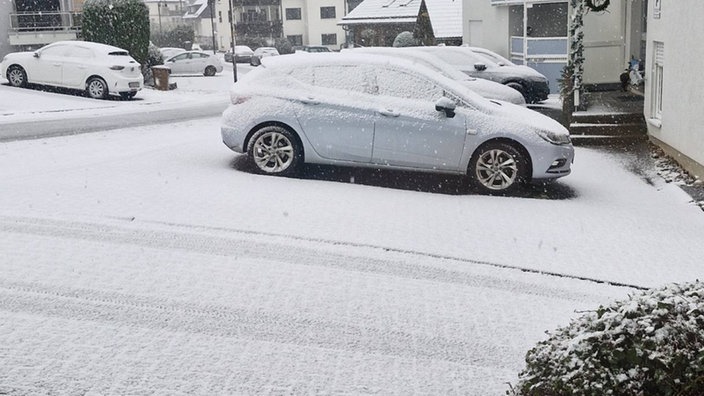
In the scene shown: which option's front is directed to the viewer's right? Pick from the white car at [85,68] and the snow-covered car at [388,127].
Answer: the snow-covered car

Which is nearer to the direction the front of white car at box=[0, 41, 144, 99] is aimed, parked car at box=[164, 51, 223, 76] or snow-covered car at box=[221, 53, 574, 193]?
the parked car

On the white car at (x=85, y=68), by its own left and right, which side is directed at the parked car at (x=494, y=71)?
back

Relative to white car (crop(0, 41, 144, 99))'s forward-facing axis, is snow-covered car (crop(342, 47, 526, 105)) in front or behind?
behind

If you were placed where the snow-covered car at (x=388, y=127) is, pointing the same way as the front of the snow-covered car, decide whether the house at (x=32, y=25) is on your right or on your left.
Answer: on your left

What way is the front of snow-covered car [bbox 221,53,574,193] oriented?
to the viewer's right

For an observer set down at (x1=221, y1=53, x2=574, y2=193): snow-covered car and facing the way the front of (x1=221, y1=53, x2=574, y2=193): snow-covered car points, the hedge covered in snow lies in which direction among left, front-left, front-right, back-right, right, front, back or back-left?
right

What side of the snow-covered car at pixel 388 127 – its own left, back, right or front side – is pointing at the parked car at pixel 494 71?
left

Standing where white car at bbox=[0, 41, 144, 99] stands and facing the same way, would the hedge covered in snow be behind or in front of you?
behind

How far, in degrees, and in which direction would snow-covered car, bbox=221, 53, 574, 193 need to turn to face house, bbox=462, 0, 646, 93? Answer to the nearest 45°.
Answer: approximately 90° to its left

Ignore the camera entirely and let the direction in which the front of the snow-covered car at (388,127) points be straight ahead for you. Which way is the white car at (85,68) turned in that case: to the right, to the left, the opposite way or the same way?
the opposite way

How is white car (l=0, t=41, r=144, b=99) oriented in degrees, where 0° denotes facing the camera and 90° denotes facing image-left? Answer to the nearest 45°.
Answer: approximately 135°

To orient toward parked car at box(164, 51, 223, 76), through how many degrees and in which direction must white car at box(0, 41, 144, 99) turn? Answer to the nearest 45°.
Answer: approximately 45° to its right

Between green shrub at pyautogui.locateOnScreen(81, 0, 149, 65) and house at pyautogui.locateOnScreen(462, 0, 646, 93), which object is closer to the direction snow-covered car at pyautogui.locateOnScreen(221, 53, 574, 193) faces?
the house

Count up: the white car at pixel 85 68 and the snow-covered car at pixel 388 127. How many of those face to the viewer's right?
1
